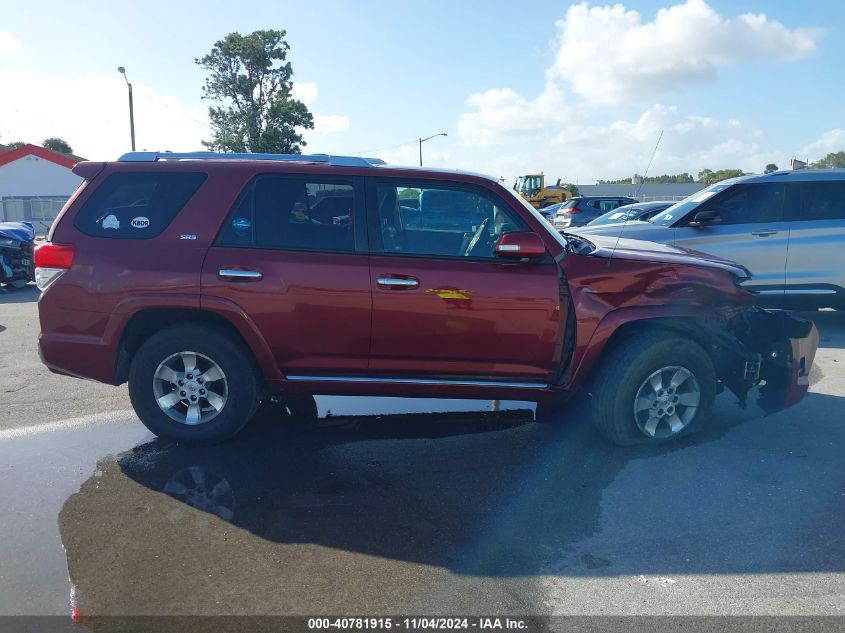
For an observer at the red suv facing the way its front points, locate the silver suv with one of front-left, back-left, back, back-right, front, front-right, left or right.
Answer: front-left

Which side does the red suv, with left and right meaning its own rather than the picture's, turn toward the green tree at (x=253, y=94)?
left

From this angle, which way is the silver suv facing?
to the viewer's left

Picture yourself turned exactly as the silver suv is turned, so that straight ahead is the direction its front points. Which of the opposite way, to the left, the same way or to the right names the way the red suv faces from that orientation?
the opposite way

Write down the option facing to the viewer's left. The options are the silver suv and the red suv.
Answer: the silver suv

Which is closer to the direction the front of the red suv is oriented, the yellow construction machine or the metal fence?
the yellow construction machine

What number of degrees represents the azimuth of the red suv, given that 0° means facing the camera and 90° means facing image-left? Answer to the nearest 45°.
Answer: approximately 270°

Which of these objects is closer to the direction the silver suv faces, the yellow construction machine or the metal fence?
the metal fence

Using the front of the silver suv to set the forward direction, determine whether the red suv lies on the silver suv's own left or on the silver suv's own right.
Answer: on the silver suv's own left

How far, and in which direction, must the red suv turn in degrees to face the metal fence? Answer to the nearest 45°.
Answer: approximately 135° to its left

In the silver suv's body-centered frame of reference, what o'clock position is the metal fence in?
The metal fence is roughly at 1 o'clock from the silver suv.

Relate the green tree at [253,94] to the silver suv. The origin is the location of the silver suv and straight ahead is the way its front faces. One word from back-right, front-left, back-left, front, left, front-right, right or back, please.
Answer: front-right

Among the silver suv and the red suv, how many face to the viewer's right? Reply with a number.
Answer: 1
